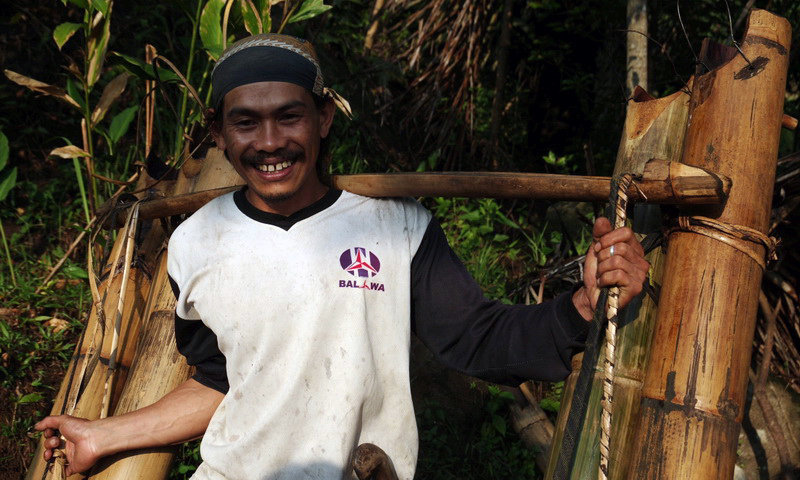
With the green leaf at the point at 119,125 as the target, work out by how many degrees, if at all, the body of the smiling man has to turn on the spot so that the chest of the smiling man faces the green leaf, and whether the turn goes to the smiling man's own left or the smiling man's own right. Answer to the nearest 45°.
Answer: approximately 135° to the smiling man's own right

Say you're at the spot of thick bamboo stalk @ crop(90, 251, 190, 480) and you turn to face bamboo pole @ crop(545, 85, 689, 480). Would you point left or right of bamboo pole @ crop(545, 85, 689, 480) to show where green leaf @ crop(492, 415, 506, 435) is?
left

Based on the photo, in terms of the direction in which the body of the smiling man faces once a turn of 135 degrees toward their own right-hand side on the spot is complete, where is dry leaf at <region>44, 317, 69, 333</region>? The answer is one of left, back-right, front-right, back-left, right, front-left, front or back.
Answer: front

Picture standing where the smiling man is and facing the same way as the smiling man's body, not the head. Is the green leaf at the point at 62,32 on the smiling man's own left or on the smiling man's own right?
on the smiling man's own right

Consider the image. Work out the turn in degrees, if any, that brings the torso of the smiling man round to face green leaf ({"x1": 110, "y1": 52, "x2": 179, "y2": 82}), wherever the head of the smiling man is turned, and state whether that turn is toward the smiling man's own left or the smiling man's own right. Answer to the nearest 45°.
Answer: approximately 135° to the smiling man's own right

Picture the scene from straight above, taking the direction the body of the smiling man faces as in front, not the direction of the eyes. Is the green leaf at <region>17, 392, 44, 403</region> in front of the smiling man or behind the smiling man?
behind

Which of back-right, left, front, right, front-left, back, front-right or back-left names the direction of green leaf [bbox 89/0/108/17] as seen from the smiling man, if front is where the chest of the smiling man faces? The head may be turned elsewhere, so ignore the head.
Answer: back-right

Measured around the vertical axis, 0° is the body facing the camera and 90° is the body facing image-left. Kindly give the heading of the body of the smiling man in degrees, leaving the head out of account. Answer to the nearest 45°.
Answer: approximately 0°

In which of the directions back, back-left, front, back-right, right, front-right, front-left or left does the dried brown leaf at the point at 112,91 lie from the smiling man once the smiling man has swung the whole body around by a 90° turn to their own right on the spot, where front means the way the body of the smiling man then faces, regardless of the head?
front-right

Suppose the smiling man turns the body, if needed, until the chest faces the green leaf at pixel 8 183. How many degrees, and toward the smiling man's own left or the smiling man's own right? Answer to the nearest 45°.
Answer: approximately 135° to the smiling man's own right

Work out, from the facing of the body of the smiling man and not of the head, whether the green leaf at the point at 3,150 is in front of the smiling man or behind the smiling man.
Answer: behind
